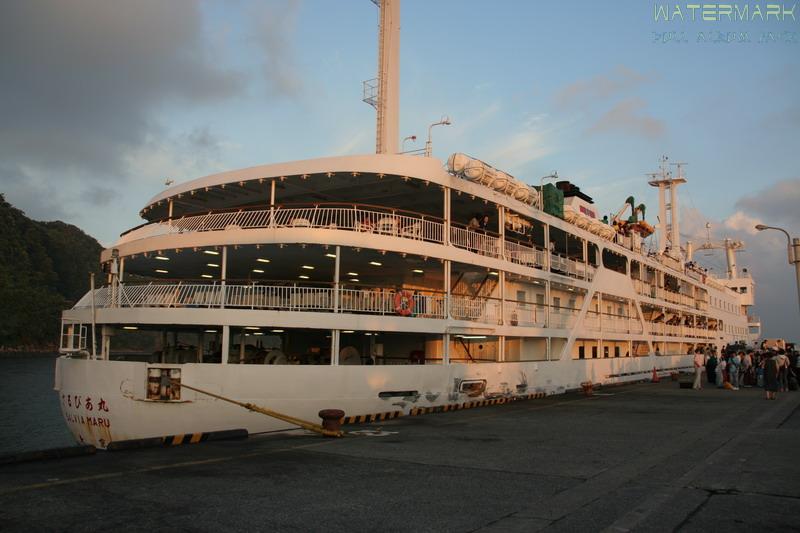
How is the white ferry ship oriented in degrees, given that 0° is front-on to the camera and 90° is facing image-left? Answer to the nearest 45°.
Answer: approximately 225°

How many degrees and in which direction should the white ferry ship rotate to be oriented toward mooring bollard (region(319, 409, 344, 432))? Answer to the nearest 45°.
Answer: approximately 135° to its right
